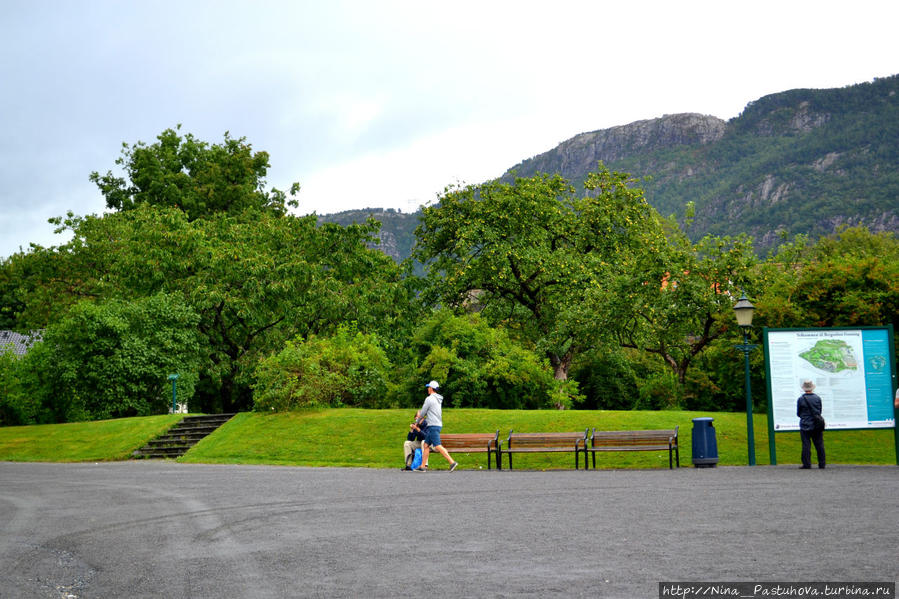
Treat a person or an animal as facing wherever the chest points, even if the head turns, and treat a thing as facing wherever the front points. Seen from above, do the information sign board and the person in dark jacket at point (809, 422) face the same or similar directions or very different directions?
very different directions

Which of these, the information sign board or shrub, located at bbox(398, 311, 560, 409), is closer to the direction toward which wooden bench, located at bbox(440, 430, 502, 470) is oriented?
the information sign board

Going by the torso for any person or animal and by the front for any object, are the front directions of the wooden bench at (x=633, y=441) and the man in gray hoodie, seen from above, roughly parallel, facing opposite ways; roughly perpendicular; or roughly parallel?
roughly perpendicular

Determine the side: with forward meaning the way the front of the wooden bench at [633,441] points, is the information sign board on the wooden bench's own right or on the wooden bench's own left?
on the wooden bench's own left

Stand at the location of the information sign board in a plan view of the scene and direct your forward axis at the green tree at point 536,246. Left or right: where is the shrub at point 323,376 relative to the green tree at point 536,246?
left

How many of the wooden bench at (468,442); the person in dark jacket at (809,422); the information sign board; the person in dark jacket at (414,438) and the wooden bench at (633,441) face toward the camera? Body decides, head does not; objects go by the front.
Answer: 3

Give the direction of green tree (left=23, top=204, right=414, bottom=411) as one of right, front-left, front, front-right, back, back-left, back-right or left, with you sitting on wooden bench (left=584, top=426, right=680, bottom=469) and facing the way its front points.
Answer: back-right

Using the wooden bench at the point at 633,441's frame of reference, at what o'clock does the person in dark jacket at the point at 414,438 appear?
The person in dark jacket is roughly at 3 o'clock from the wooden bench.

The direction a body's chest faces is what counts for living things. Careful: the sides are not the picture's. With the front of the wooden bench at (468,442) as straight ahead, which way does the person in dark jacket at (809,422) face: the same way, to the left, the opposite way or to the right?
the opposite way

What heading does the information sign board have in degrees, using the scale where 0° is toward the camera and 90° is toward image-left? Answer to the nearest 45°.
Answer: approximately 0°
